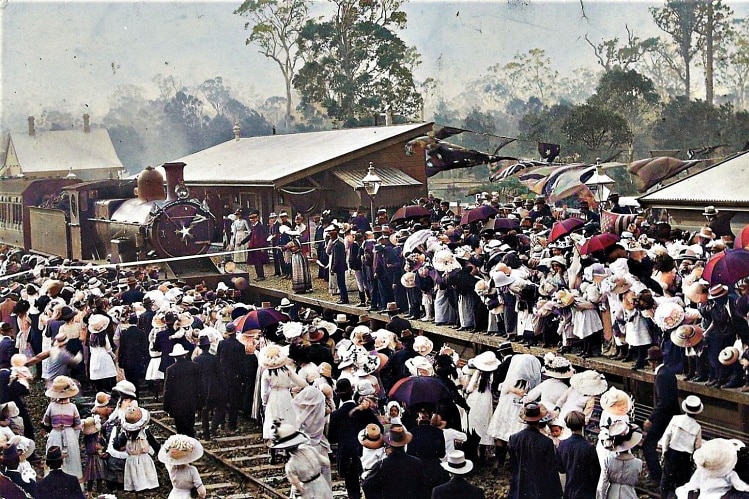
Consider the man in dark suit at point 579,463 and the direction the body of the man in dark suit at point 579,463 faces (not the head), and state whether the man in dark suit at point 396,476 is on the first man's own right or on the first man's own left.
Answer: on the first man's own left

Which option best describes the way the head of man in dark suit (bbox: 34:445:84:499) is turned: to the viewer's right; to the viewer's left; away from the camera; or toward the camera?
away from the camera

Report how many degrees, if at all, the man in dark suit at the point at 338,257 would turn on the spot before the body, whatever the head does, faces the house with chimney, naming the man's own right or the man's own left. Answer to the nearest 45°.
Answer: approximately 45° to the man's own right

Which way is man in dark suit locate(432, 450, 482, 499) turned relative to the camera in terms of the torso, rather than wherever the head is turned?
away from the camera

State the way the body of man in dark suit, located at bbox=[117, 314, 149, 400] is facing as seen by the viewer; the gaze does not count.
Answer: away from the camera

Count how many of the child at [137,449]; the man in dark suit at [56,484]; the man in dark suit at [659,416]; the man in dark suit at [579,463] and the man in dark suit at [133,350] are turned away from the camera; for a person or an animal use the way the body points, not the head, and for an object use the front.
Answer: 4

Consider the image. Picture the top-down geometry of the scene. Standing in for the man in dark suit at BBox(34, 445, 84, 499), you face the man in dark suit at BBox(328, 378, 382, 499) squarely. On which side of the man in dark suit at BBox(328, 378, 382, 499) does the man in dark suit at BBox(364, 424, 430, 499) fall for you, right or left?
right

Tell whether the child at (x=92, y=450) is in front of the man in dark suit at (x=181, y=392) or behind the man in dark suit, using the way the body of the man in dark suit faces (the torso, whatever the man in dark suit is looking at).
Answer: behind

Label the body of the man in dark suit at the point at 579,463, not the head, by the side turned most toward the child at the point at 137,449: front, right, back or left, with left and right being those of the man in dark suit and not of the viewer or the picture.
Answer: left

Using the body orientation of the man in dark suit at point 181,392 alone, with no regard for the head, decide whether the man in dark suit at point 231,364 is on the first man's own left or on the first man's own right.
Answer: on the first man's own right

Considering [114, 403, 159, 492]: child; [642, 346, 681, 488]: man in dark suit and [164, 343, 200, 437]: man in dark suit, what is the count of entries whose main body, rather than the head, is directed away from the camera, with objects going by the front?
2

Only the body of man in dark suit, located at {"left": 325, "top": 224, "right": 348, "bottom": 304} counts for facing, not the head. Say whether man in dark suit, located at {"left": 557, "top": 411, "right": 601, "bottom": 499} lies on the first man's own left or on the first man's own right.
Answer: on the first man's own left

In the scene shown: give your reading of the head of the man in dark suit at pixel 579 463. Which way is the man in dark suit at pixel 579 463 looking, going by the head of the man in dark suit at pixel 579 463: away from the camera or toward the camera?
away from the camera
